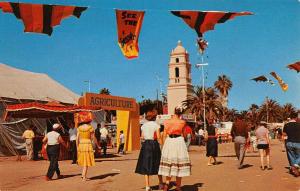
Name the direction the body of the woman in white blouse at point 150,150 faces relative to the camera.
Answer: away from the camera

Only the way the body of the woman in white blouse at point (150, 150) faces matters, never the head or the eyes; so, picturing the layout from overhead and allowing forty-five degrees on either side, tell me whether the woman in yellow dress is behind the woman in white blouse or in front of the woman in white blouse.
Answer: in front

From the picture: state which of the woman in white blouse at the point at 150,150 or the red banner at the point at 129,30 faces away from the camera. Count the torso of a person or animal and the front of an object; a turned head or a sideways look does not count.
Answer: the woman in white blouse

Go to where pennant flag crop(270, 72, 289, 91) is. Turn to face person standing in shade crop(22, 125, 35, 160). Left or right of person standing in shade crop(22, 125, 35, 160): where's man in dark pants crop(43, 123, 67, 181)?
left
